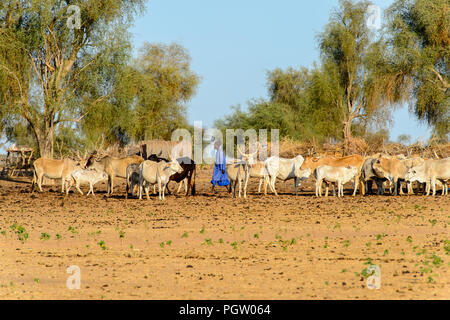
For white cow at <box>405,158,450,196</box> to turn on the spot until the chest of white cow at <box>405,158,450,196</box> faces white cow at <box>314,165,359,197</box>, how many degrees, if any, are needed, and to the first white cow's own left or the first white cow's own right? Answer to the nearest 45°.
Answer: approximately 45° to the first white cow's own left

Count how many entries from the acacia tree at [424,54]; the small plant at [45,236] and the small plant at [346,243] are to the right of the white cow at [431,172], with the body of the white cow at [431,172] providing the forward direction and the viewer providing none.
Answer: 1

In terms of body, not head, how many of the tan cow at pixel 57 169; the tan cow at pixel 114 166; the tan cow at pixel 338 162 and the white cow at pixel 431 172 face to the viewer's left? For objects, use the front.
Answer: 3

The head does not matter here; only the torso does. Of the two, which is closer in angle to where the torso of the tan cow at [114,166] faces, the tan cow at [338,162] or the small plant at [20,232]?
the small plant

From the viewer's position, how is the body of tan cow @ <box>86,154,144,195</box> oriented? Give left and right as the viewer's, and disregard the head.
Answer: facing to the left of the viewer

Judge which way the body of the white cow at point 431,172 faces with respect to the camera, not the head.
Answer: to the viewer's left

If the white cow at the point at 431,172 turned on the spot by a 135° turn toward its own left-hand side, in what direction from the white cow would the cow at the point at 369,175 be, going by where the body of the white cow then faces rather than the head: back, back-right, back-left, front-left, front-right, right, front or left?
back-right

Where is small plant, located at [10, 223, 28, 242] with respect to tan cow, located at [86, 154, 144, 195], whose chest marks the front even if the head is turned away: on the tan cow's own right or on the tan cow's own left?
on the tan cow's own left
